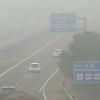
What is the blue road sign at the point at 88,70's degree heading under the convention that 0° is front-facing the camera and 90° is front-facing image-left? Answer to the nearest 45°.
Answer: approximately 0°
